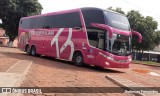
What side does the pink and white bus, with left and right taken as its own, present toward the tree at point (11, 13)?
back

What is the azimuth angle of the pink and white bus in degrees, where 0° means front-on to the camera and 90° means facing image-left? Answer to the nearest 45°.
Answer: approximately 315°
